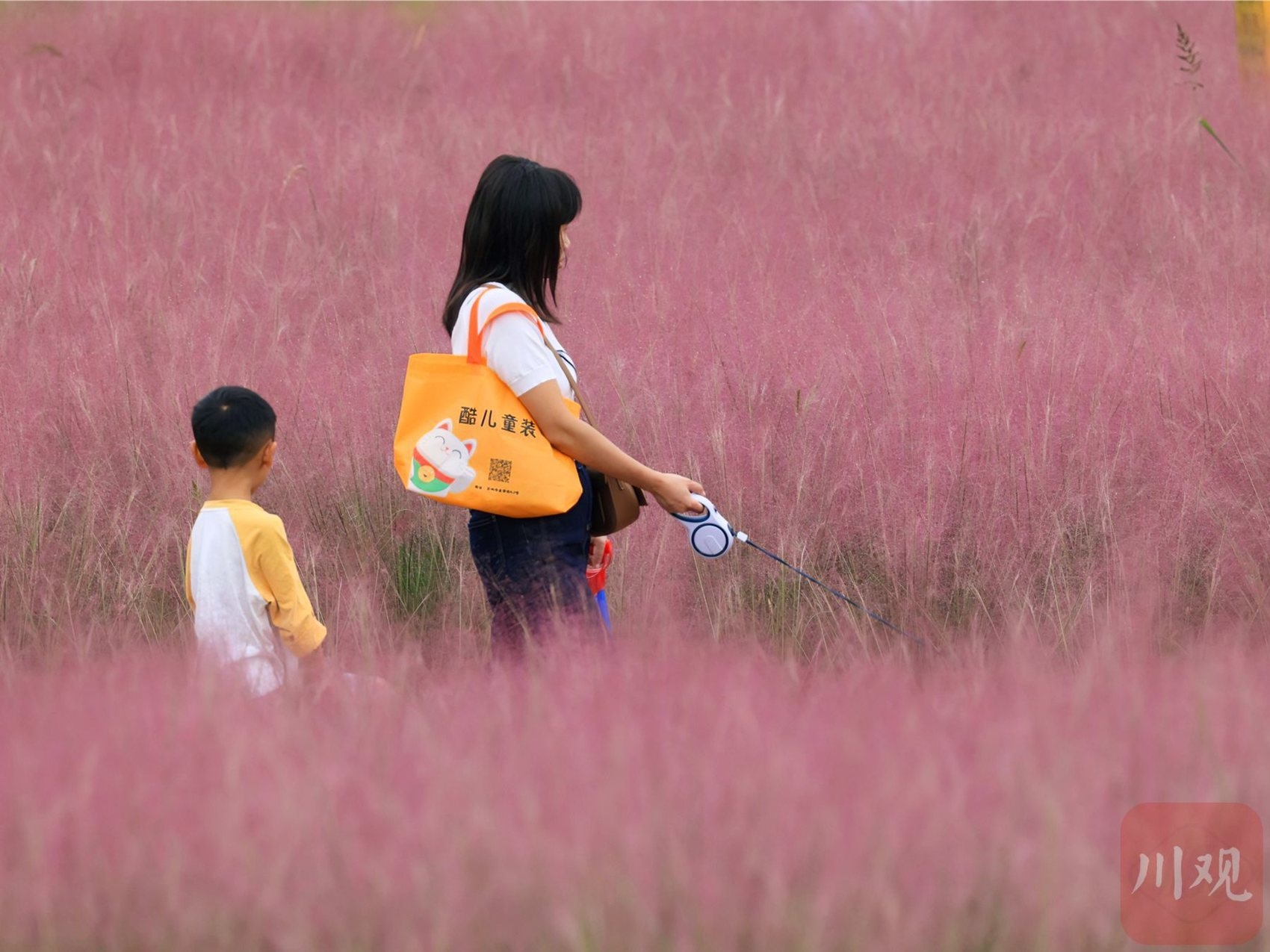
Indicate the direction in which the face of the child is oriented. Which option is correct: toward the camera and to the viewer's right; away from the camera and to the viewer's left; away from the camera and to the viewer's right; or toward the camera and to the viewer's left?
away from the camera and to the viewer's right

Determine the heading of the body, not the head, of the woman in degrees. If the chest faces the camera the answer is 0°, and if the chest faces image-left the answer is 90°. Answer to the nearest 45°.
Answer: approximately 270°
